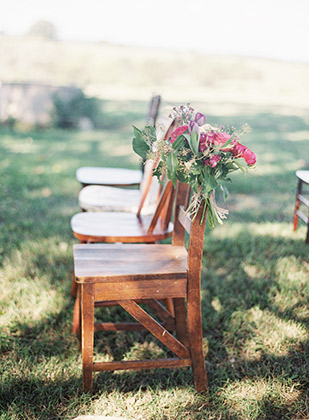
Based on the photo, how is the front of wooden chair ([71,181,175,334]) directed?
to the viewer's left

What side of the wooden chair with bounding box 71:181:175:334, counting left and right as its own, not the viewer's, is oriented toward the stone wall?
right

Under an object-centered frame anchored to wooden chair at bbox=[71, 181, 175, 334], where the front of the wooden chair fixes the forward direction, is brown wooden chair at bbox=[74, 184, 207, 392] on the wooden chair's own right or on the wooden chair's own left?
on the wooden chair's own left

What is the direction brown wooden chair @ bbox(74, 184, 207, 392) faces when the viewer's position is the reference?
facing to the left of the viewer

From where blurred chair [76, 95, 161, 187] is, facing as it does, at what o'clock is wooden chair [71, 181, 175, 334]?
The wooden chair is roughly at 9 o'clock from the blurred chair.

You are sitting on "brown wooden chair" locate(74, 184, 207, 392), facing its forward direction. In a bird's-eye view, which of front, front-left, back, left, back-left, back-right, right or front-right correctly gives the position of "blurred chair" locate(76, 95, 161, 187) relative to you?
right

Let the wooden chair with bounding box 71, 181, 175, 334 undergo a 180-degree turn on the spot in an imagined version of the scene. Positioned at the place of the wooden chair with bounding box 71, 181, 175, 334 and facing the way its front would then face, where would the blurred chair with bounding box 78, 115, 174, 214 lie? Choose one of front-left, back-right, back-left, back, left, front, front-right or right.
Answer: left

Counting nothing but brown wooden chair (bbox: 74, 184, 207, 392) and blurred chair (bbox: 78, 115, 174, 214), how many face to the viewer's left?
2

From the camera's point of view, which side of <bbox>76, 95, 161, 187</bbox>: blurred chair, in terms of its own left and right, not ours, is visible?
left

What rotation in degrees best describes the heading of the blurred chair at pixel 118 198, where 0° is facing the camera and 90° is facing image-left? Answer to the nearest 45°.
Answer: approximately 90°
